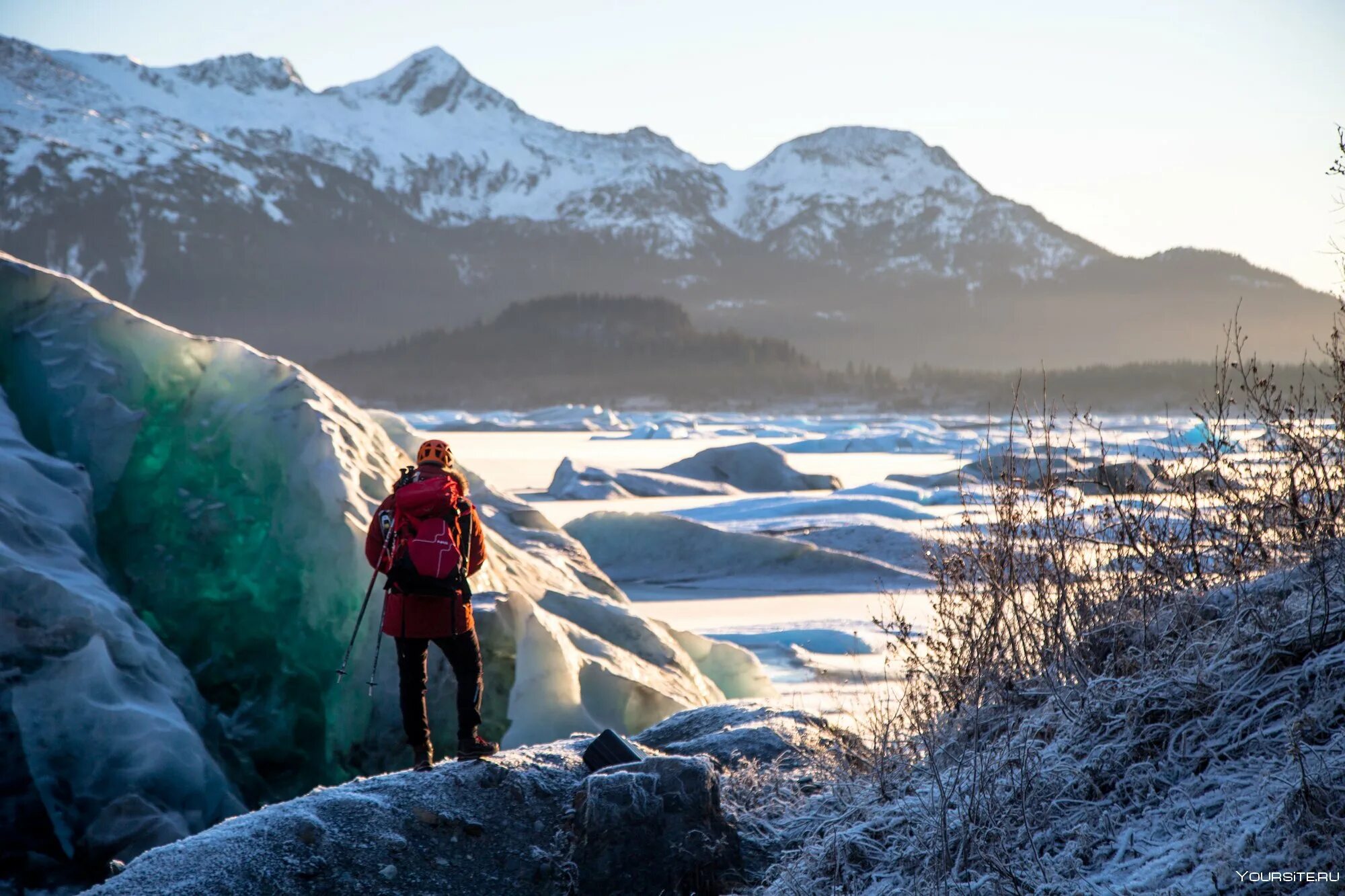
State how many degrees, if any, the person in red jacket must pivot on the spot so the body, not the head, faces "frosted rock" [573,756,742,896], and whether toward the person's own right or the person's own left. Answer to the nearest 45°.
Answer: approximately 135° to the person's own right

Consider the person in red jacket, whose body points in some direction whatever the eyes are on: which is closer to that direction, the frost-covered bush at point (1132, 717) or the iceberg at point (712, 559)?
the iceberg

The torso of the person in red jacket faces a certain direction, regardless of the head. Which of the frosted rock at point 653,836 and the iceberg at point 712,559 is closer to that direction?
the iceberg

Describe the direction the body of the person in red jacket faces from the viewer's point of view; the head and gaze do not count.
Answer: away from the camera

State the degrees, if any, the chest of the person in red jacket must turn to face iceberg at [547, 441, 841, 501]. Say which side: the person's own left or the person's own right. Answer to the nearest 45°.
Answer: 0° — they already face it

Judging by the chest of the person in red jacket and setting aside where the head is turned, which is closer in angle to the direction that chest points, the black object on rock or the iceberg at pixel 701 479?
the iceberg

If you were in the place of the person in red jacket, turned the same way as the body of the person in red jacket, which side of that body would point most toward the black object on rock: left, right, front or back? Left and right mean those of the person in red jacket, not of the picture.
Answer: right

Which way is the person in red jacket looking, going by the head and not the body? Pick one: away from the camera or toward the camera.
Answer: away from the camera

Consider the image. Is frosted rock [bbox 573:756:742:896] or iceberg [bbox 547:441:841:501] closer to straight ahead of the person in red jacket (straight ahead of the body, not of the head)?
the iceberg
